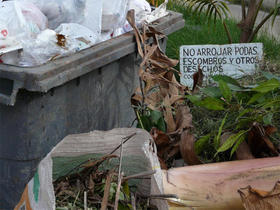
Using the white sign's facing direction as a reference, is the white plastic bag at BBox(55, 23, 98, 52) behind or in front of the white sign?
in front

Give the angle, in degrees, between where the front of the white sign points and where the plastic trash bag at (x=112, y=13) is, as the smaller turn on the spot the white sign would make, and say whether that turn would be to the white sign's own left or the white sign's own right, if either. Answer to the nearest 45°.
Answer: approximately 45° to the white sign's own right

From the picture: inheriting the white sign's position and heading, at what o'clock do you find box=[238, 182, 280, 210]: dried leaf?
The dried leaf is roughly at 12 o'clock from the white sign.

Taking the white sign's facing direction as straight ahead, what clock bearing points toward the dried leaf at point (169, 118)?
The dried leaf is roughly at 12 o'clock from the white sign.

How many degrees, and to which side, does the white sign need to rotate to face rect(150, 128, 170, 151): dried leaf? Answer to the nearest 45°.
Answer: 0° — it already faces it

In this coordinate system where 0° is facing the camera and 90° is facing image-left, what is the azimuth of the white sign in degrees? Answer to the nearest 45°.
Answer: approximately 0°

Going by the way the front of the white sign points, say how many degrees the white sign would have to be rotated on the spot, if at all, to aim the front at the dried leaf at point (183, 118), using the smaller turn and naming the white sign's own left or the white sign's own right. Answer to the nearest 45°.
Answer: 0° — it already faces it

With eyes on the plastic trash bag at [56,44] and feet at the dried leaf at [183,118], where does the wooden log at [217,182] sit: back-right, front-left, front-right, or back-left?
back-left

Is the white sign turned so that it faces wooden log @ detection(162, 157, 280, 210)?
yes

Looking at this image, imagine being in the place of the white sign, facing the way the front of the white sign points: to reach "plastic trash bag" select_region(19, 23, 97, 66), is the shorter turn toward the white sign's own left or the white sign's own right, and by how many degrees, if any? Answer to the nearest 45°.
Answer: approximately 45° to the white sign's own right

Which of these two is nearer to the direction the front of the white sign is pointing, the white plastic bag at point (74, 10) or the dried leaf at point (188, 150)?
the dried leaf

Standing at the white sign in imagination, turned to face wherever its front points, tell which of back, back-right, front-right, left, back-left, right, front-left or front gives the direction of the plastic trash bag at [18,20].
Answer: front-right

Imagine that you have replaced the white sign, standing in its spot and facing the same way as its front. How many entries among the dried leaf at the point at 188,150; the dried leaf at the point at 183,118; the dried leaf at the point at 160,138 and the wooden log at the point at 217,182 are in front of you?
4
